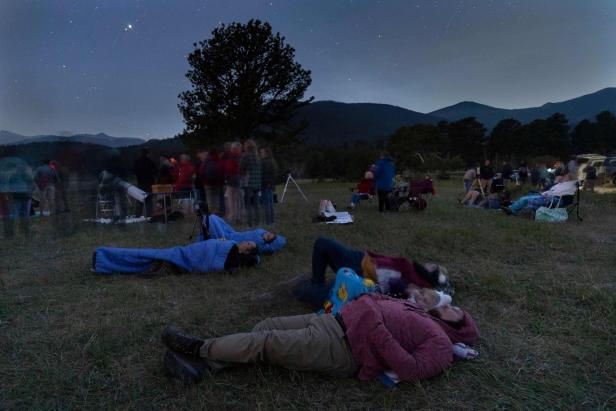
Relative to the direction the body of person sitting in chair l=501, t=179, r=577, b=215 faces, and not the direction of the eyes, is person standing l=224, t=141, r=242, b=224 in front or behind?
in front

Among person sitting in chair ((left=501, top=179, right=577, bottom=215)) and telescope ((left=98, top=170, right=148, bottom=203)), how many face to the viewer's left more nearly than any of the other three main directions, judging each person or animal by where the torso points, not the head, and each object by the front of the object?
2

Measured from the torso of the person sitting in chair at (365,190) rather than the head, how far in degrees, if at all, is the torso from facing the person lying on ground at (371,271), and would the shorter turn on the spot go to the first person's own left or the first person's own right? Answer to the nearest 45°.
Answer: approximately 90° to the first person's own left

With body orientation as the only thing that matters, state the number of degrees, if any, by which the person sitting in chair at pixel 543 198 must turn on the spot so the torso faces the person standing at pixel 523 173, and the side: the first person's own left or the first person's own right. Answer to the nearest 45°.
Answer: approximately 90° to the first person's own right

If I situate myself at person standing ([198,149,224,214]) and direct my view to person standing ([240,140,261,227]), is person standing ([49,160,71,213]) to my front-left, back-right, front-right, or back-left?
back-right

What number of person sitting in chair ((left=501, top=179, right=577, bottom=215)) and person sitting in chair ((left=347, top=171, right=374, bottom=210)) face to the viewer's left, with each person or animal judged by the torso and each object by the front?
2

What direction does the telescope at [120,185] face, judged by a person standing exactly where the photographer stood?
facing to the left of the viewer

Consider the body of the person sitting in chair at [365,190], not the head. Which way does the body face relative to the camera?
to the viewer's left

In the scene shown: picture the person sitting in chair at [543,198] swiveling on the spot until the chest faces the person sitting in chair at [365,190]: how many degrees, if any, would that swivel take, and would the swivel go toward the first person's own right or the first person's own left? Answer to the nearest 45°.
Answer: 0° — they already face them

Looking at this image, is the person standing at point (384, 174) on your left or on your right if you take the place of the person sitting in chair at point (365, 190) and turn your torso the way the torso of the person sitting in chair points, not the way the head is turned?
on your left

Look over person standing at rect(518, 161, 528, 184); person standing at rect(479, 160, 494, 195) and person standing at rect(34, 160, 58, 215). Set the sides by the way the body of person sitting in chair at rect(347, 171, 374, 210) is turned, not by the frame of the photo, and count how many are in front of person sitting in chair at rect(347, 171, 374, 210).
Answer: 1

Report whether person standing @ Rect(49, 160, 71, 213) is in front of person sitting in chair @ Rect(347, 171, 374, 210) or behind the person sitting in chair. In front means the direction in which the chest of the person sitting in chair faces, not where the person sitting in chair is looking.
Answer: in front

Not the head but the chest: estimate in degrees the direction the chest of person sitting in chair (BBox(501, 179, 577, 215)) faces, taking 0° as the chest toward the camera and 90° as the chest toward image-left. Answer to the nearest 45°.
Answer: approximately 90°
